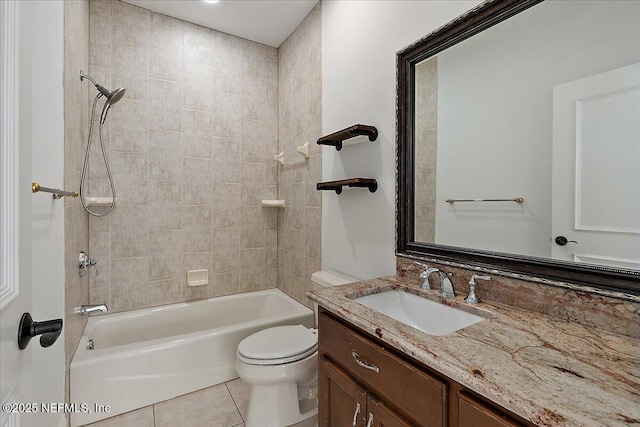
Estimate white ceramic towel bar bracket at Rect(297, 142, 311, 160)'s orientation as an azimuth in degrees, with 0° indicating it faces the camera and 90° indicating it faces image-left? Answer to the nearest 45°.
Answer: approximately 45°

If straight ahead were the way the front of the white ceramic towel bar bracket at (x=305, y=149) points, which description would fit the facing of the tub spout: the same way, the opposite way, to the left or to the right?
the opposite way

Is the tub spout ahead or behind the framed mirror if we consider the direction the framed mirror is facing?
ahead

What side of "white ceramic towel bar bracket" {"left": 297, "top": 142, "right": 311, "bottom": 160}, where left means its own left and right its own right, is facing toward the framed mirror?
left

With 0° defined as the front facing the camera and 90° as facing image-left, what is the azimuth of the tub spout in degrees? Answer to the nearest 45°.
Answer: approximately 270°

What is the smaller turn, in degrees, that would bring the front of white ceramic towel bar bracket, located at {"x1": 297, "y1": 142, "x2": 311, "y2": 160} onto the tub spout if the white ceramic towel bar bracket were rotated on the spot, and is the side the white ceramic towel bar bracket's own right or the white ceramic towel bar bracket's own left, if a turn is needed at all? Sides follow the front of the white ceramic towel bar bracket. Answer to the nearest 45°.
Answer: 0° — it already faces it

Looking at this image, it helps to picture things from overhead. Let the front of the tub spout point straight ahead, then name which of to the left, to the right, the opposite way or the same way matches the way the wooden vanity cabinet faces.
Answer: the opposite way

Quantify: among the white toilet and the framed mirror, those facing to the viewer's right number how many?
0

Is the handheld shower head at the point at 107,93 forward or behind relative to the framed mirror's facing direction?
forward
